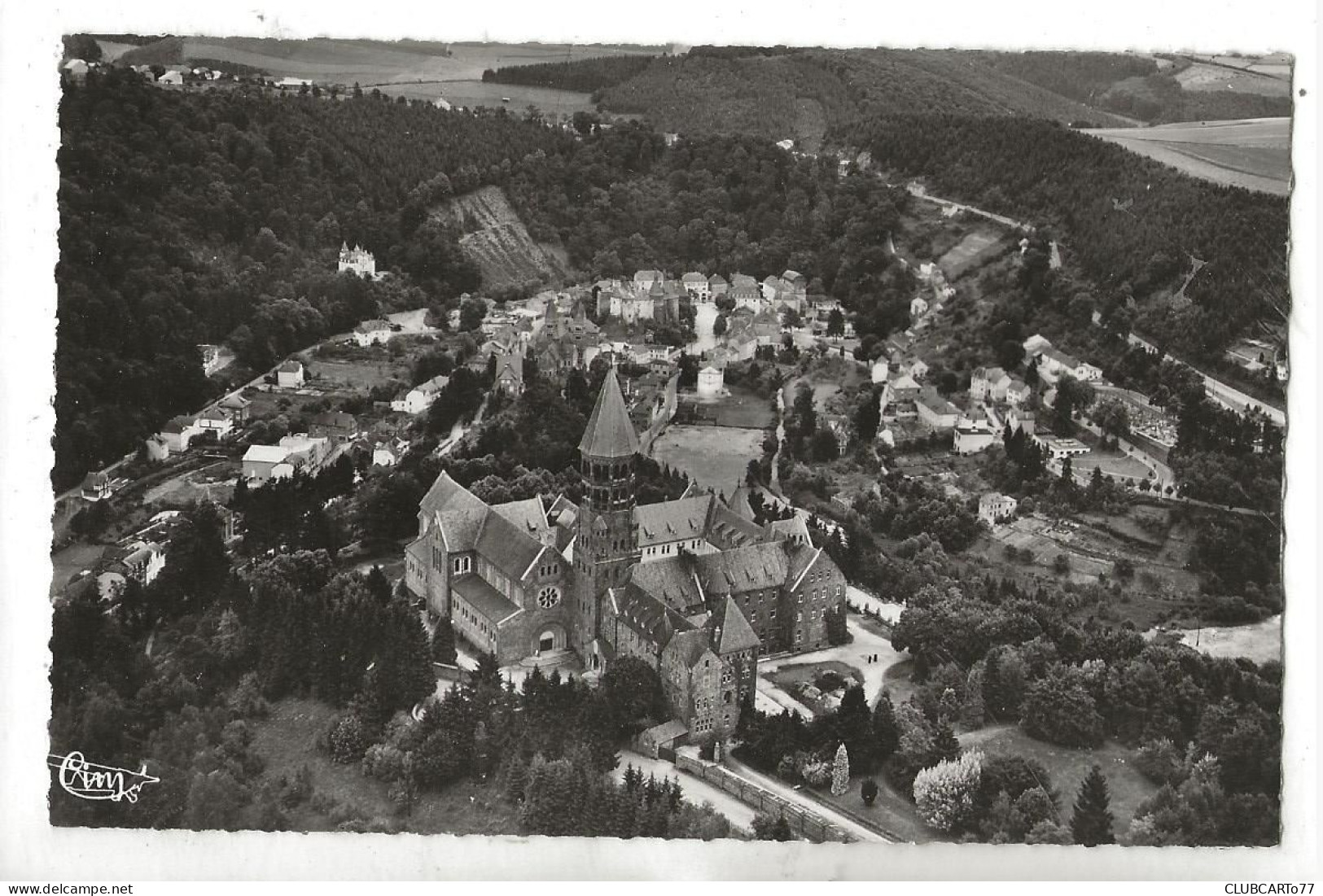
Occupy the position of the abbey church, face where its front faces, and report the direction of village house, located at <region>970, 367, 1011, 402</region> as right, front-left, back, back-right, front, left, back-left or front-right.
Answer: left

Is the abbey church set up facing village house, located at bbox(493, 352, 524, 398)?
no

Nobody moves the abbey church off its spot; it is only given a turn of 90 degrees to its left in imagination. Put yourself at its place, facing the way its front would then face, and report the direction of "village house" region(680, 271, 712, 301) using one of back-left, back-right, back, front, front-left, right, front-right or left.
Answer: front-left

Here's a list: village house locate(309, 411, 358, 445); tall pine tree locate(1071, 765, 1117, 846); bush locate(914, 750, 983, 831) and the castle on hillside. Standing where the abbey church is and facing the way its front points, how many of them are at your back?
2

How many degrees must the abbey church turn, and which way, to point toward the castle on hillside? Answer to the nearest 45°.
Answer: approximately 180°

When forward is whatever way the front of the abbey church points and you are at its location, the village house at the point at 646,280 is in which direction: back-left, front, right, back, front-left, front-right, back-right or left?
back-left

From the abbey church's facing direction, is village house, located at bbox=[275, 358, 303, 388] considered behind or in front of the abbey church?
behind

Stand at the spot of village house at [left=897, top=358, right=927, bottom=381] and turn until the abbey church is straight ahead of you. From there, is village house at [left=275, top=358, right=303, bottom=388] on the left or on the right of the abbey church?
right

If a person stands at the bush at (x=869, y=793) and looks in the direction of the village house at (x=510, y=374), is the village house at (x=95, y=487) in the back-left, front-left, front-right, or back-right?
front-left

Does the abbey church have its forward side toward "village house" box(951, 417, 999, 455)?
no

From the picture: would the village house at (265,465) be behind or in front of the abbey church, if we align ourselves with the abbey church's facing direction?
behind

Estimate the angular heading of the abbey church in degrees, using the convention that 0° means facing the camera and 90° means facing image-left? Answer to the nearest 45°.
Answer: approximately 315°

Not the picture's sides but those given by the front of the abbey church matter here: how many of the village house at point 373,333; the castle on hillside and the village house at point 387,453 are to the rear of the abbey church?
3

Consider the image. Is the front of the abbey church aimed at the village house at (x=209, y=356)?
no

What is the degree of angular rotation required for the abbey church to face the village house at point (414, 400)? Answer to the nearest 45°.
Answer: approximately 180°

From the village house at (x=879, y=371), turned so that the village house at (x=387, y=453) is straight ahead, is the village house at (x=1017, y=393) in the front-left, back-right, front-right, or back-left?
back-left

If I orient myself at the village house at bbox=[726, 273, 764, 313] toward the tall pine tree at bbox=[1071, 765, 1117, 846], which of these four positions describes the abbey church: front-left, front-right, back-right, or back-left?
front-right

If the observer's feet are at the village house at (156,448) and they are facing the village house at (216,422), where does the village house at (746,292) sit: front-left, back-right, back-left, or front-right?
front-right
